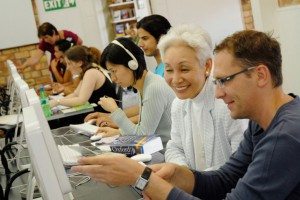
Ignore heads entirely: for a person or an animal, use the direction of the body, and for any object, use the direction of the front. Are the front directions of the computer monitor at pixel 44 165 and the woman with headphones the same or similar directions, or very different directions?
very different directions

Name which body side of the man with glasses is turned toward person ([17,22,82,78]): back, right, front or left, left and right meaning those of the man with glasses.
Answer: right

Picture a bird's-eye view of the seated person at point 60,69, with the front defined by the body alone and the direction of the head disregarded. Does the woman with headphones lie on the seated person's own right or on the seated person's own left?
on the seated person's own left

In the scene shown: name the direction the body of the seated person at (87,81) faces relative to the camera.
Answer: to the viewer's left

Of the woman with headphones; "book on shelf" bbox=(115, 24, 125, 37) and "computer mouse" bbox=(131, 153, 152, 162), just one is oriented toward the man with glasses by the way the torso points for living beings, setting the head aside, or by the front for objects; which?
the book on shelf

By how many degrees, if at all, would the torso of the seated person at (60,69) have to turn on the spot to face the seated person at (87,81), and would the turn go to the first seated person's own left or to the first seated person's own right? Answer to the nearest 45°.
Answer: approximately 45° to the first seated person's own left

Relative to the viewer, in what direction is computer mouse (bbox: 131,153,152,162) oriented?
to the viewer's left

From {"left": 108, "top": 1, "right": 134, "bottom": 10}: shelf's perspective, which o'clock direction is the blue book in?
The blue book is roughly at 12 o'clock from the shelf.

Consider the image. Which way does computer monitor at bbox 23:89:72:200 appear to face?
to the viewer's right

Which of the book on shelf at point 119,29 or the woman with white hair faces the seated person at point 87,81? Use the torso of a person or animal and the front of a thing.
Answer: the book on shelf

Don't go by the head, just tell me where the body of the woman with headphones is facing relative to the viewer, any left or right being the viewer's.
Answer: facing to the left of the viewer

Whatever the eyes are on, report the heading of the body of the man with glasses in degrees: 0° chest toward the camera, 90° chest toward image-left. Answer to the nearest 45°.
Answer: approximately 90°
